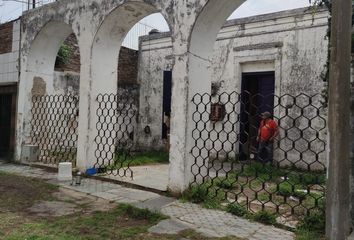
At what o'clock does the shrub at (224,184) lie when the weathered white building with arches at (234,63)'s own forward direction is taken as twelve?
The shrub is roughly at 11 o'clock from the weathered white building with arches.

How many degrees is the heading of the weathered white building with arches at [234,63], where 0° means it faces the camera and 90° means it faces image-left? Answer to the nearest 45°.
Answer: approximately 45°

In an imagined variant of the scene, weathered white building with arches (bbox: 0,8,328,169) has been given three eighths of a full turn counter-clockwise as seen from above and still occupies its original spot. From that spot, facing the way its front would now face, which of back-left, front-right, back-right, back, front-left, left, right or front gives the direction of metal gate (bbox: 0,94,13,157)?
back

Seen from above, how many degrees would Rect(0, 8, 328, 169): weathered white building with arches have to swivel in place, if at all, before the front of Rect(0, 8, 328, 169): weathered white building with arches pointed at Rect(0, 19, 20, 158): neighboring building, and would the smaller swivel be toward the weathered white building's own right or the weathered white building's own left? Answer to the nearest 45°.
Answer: approximately 45° to the weathered white building's own right

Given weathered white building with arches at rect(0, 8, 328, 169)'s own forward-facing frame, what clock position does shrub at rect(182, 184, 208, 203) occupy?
The shrub is roughly at 11 o'clock from the weathered white building with arches.
